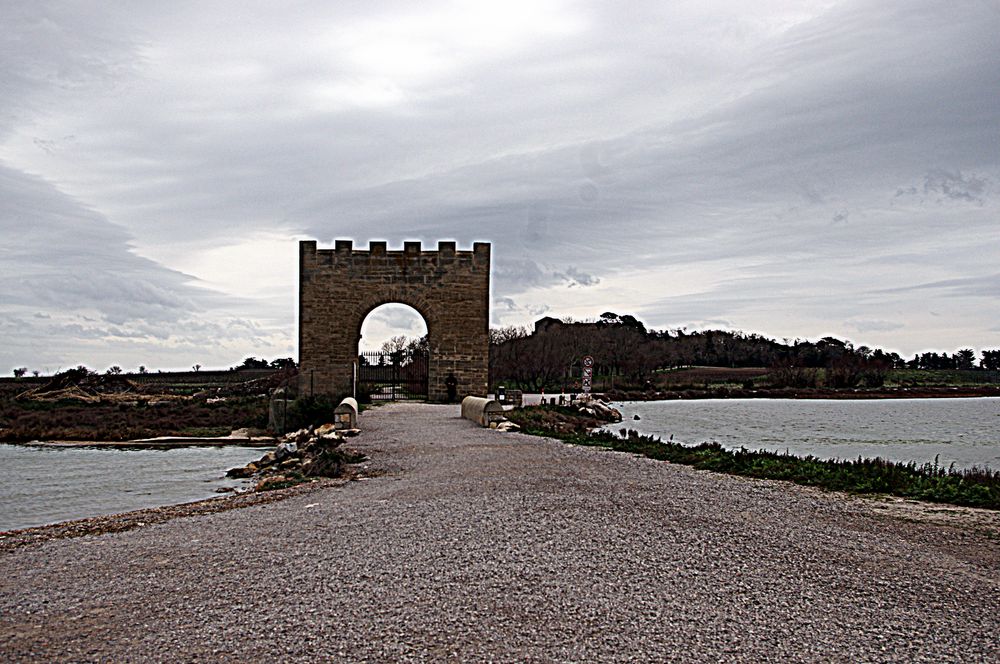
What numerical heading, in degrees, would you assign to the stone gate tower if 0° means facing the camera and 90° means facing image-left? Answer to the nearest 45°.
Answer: approximately 0°

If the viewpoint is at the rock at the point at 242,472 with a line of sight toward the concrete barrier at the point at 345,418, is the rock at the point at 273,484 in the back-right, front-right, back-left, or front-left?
back-right

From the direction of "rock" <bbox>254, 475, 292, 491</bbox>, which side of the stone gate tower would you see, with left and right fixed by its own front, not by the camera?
front

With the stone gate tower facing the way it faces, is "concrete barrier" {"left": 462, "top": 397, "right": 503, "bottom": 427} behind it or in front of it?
in front

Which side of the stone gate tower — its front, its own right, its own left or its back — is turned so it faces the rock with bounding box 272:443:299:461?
front

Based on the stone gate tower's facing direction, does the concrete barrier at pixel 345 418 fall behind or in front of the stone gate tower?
in front

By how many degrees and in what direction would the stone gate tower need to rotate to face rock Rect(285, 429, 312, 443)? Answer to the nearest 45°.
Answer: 0° — it already faces it

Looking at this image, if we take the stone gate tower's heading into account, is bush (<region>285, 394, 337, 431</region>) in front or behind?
in front
